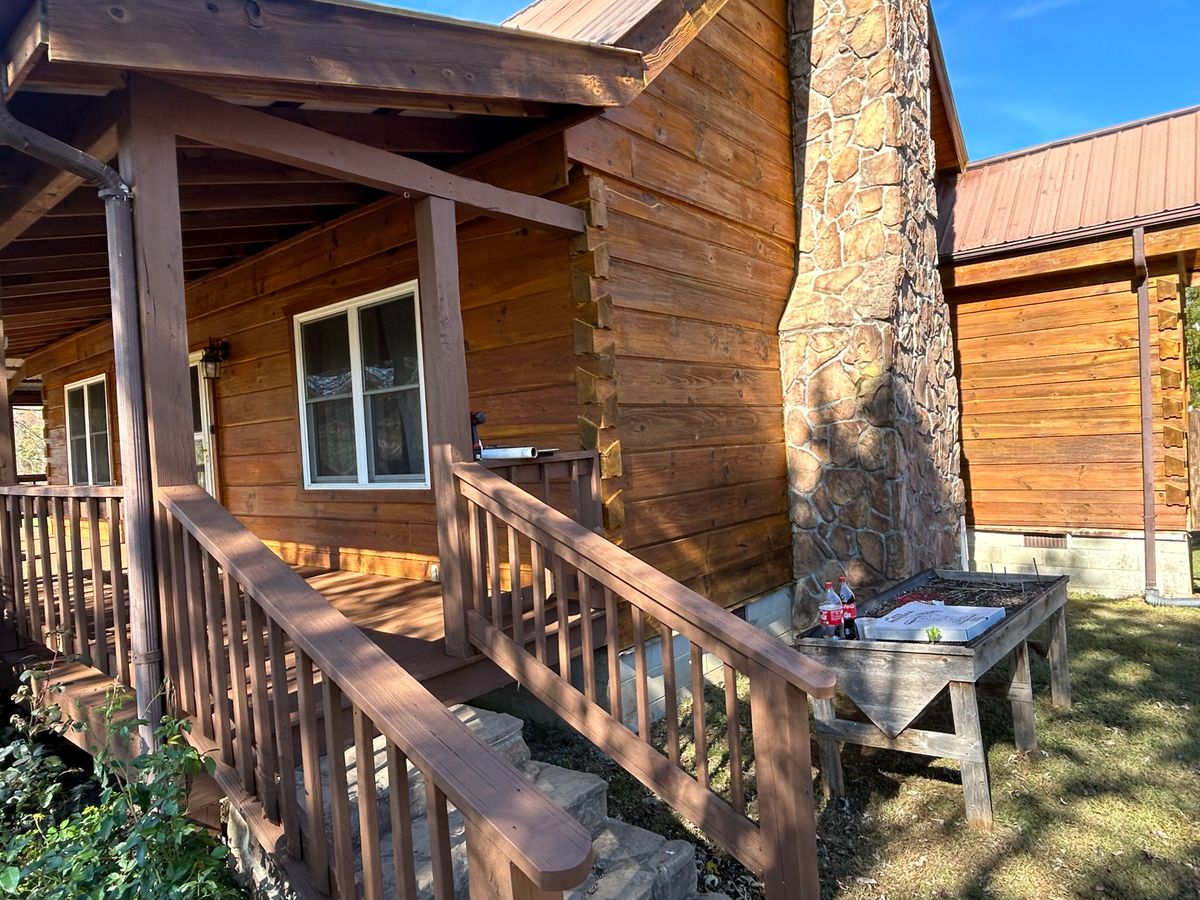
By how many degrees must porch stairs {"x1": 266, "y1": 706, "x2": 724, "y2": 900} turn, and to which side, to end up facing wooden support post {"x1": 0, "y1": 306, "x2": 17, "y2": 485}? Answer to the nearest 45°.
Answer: approximately 180°

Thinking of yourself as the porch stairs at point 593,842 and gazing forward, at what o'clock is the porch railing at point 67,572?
The porch railing is roughly at 5 o'clock from the porch stairs.

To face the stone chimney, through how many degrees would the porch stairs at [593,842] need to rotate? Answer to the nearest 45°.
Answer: approximately 90° to its left

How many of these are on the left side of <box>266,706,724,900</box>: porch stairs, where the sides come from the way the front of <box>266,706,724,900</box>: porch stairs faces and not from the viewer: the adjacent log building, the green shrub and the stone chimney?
2

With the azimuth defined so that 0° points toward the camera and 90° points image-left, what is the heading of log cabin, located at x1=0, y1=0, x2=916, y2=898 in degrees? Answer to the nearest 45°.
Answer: approximately 45°

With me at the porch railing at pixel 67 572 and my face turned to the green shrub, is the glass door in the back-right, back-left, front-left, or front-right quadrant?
back-left

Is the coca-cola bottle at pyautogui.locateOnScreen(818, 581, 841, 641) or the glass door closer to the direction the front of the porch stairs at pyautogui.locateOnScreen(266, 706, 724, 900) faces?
the coca-cola bottle

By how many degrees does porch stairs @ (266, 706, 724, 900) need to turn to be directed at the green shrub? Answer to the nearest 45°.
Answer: approximately 90° to its right

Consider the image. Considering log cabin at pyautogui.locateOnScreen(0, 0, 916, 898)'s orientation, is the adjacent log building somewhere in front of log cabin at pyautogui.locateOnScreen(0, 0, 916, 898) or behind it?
behind
